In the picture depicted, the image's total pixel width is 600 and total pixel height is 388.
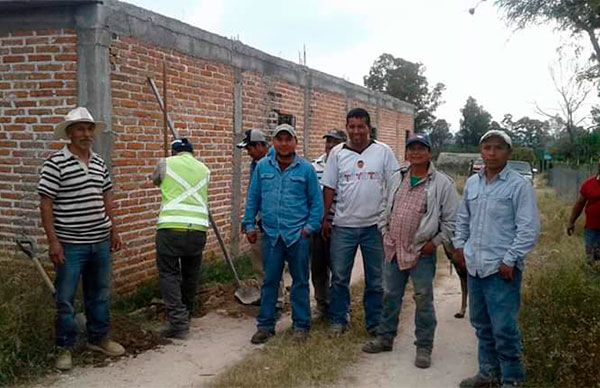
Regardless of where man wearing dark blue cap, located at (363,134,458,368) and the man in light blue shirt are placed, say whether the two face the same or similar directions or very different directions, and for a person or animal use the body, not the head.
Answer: same or similar directions

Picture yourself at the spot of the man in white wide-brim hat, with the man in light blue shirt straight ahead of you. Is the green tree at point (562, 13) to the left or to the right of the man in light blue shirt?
left

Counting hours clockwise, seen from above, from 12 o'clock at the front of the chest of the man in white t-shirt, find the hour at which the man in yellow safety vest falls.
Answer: The man in yellow safety vest is roughly at 3 o'clock from the man in white t-shirt.

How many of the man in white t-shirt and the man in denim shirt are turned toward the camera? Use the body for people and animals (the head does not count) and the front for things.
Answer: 2

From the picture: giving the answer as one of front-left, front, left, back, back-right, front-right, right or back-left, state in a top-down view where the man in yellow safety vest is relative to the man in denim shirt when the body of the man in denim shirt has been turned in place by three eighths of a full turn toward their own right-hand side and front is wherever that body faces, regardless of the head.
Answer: front-left

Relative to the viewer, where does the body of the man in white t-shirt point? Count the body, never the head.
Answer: toward the camera

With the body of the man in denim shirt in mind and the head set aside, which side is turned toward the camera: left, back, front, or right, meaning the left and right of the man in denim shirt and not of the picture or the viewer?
front

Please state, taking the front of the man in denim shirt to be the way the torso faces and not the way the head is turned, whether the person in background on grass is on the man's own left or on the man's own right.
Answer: on the man's own left

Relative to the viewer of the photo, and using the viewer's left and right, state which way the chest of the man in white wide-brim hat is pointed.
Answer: facing the viewer and to the right of the viewer

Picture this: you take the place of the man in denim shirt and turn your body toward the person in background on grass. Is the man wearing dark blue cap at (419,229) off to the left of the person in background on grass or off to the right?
right

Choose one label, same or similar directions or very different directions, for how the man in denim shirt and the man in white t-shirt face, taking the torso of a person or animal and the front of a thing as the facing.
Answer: same or similar directions

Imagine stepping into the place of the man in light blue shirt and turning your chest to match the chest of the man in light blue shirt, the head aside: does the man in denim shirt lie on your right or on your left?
on your right
